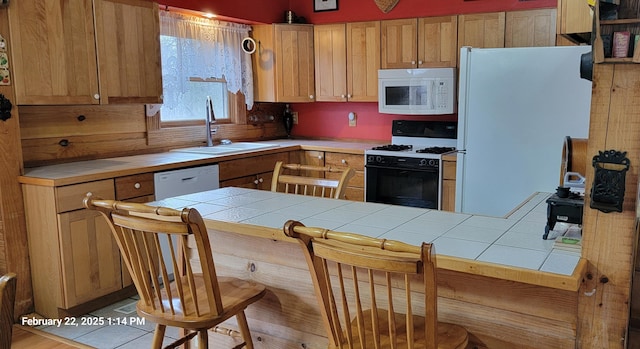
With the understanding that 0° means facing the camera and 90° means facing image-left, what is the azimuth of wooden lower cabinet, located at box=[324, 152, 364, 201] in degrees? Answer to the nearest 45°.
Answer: approximately 0°

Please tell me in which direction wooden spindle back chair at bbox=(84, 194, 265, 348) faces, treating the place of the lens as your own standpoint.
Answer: facing away from the viewer and to the right of the viewer

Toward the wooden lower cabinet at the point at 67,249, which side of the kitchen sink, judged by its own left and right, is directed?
right

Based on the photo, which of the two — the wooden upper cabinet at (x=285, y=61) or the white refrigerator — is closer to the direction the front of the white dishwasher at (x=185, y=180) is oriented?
the white refrigerator

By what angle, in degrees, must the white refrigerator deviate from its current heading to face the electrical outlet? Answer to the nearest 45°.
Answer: approximately 45° to its right

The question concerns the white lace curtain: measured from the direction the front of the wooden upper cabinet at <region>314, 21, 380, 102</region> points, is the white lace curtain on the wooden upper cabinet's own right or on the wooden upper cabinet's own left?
on the wooden upper cabinet's own right

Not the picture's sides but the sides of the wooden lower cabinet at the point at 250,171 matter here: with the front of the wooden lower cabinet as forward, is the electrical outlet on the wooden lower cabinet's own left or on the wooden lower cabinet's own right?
on the wooden lower cabinet's own left

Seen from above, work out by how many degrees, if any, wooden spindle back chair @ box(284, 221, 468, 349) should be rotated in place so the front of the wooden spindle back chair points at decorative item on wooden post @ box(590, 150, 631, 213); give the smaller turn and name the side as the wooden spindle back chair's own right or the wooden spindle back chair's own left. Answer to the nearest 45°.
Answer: approximately 45° to the wooden spindle back chair's own right

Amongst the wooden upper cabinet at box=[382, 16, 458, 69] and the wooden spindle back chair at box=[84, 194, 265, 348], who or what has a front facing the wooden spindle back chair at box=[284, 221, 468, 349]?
the wooden upper cabinet
